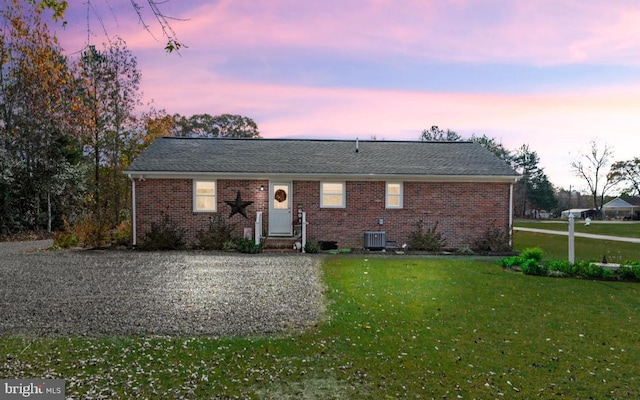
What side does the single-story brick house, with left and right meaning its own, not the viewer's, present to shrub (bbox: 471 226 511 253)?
left

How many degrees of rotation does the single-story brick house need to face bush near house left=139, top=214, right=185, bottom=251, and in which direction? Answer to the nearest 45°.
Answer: approximately 90° to its right

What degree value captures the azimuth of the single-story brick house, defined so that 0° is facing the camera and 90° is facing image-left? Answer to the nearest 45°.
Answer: approximately 0°

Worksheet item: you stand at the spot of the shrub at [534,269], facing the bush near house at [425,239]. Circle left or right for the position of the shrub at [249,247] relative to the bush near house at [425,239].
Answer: left

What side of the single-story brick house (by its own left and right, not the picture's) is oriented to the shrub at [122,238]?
right

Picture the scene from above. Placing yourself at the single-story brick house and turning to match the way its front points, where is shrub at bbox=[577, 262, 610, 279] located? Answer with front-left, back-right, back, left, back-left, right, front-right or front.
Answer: front-left

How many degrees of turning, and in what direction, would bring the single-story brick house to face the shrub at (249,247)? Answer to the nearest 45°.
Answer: approximately 45° to its right

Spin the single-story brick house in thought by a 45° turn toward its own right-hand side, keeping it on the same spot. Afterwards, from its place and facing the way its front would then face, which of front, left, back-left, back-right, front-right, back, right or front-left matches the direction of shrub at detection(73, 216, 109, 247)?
front-right

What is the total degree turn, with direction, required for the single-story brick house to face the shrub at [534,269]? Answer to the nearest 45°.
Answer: approximately 45° to its left
